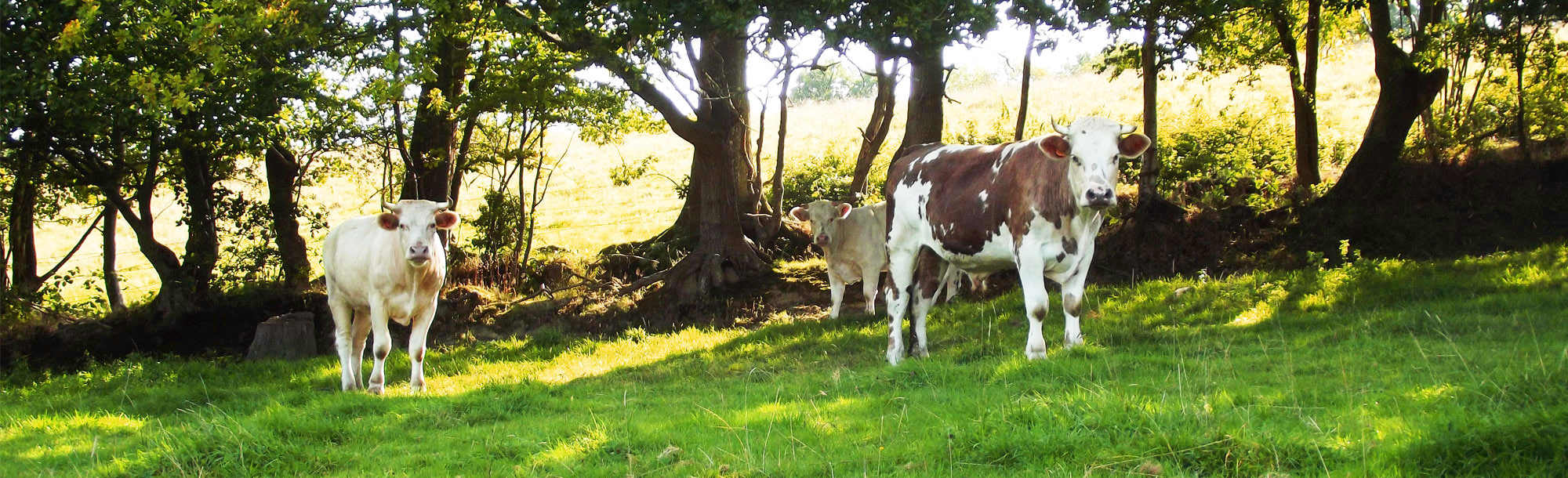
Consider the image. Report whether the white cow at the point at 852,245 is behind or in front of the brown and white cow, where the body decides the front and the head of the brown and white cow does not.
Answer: behind

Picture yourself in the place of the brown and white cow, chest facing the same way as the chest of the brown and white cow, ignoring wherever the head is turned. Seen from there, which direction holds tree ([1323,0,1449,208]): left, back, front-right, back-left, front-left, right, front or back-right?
left

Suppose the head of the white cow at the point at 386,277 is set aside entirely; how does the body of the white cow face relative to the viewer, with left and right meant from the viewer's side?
facing the viewer and to the right of the viewer

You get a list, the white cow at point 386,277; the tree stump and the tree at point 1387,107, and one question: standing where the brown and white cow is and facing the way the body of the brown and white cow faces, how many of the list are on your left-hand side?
1

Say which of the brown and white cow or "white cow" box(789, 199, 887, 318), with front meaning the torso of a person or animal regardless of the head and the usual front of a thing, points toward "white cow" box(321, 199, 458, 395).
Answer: "white cow" box(789, 199, 887, 318)

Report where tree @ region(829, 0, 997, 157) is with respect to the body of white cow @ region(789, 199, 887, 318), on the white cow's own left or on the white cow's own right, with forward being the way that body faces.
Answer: on the white cow's own left

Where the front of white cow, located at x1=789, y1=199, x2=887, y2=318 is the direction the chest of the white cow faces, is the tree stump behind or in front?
in front

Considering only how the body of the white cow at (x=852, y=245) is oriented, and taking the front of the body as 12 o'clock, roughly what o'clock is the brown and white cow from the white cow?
The brown and white cow is roughly at 10 o'clock from the white cow.

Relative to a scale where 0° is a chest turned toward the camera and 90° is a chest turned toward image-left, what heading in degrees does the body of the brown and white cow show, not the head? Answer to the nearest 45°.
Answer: approximately 315°

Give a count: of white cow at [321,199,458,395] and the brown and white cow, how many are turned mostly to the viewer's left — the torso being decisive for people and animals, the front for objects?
0

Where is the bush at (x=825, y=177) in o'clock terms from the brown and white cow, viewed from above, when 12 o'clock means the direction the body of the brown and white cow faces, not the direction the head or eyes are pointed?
The bush is roughly at 7 o'clock from the brown and white cow.
